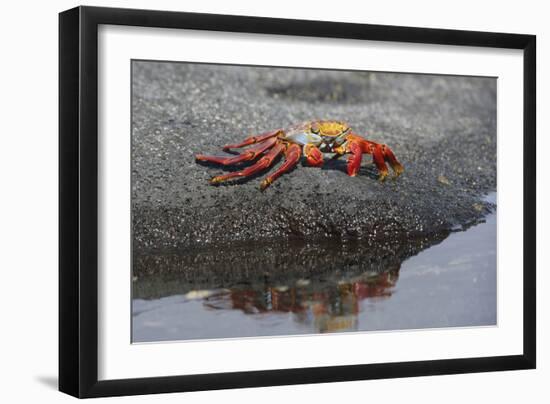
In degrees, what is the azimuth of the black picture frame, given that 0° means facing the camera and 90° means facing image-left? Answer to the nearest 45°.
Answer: approximately 315°
